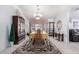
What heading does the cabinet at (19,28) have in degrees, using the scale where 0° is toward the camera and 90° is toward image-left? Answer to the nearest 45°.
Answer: approximately 315°

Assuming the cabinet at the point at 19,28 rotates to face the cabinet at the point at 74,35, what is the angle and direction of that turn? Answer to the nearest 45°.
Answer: approximately 45° to its left
